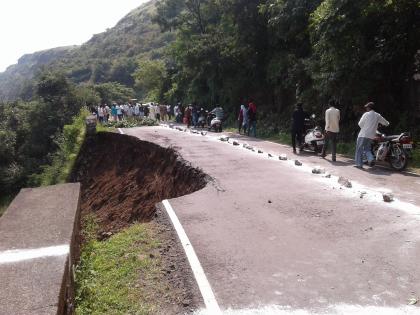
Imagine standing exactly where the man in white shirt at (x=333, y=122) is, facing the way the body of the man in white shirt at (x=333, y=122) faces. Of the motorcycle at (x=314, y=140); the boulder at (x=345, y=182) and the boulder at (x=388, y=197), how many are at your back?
2

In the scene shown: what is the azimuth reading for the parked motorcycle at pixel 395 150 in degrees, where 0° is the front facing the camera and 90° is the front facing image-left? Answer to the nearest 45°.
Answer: approximately 135°

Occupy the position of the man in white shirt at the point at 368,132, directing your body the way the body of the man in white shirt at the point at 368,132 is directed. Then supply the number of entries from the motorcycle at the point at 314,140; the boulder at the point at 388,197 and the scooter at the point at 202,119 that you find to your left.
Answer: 2

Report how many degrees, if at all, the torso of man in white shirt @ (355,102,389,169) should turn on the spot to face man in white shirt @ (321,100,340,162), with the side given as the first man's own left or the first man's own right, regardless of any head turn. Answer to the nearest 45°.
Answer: approximately 90° to the first man's own left

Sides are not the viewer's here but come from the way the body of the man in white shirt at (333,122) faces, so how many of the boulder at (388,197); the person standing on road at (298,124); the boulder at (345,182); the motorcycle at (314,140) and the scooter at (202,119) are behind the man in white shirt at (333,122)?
2
